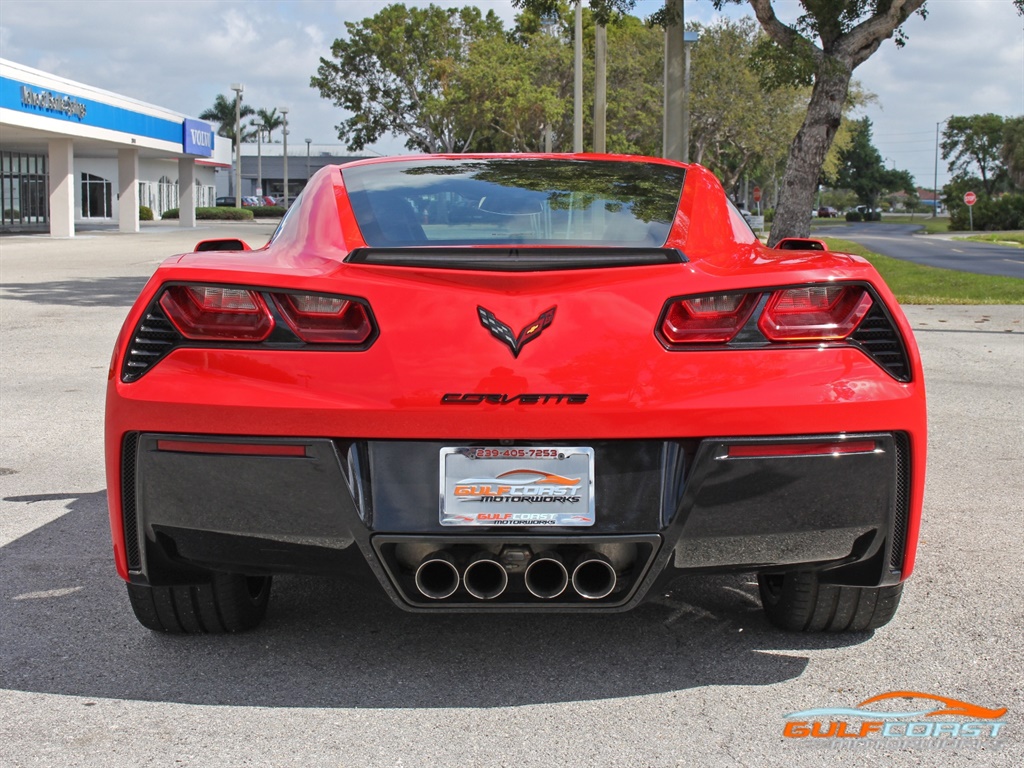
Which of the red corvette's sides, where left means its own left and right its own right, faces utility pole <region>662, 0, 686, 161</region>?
front

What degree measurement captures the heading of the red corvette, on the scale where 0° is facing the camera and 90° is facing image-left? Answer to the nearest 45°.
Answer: approximately 180°

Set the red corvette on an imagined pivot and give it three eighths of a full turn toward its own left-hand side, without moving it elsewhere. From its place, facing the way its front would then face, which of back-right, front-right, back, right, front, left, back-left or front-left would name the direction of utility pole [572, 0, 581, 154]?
back-right
